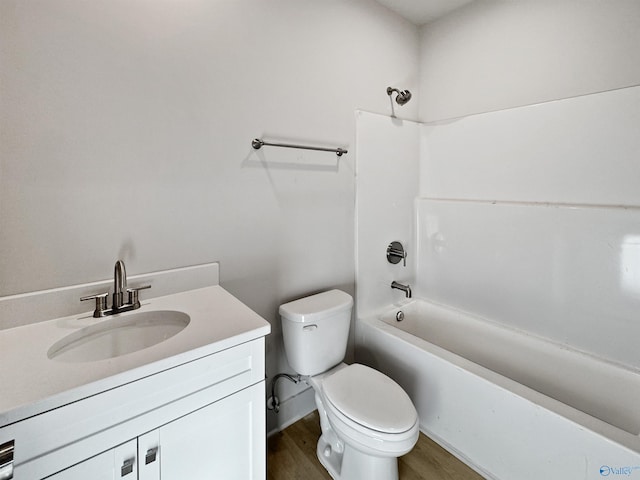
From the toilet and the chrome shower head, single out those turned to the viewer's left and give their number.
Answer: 0

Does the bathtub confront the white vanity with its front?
yes

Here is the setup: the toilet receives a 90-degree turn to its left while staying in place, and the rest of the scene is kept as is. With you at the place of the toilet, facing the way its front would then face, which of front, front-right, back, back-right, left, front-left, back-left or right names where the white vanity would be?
back

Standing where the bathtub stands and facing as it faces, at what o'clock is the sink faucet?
The sink faucet is roughly at 12 o'clock from the bathtub.

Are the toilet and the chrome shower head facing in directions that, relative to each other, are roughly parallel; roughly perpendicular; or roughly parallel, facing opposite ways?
roughly parallel

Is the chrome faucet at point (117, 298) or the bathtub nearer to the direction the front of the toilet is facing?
the bathtub

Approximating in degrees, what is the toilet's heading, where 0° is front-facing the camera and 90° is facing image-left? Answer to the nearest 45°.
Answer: approximately 315°

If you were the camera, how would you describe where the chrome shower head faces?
facing the viewer and to the right of the viewer

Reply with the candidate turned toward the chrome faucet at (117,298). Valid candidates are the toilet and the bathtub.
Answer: the bathtub

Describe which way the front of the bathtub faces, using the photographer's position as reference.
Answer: facing the viewer and to the left of the viewer

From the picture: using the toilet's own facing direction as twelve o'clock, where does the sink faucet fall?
The sink faucet is roughly at 4 o'clock from the toilet.

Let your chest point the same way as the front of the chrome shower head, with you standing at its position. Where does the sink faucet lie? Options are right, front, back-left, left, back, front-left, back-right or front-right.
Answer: right

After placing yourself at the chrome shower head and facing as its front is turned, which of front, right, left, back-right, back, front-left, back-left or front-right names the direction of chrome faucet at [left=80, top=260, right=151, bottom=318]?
right
